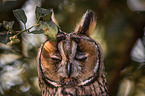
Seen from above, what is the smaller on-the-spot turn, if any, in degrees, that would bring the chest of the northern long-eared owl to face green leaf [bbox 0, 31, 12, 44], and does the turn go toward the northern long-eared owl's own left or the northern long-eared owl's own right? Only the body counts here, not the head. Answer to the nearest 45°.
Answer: approximately 45° to the northern long-eared owl's own right

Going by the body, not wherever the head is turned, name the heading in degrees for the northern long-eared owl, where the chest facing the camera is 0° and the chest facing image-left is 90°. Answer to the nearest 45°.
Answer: approximately 0°

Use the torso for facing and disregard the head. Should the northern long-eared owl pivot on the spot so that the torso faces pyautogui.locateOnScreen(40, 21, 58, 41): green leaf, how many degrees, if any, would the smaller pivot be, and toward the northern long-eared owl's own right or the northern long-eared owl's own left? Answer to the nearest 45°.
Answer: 0° — it already faces it
